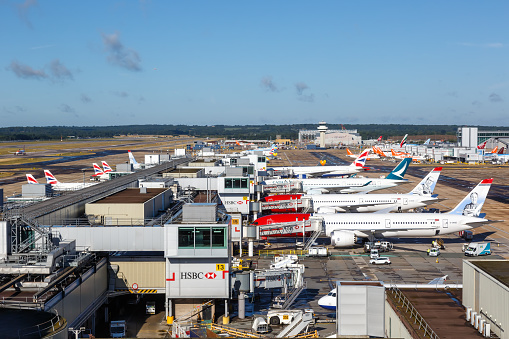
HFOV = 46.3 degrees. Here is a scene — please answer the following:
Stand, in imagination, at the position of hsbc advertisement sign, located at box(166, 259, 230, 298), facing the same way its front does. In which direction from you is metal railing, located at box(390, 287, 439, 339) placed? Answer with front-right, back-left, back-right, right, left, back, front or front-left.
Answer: front-left

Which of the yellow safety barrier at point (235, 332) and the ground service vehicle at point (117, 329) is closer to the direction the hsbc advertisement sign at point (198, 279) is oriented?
the yellow safety barrier

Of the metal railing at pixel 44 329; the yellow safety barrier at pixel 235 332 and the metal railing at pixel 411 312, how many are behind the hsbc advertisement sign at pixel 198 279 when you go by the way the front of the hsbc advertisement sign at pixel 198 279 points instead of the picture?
0

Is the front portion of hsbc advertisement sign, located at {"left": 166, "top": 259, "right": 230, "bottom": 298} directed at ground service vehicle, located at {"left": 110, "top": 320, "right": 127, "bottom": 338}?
no

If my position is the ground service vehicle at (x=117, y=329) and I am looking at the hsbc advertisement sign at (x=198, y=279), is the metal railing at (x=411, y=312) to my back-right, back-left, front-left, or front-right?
front-right

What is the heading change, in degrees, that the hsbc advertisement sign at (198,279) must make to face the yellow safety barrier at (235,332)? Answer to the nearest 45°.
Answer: approximately 45° to its left

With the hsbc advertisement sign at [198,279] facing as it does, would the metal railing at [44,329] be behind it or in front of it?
in front

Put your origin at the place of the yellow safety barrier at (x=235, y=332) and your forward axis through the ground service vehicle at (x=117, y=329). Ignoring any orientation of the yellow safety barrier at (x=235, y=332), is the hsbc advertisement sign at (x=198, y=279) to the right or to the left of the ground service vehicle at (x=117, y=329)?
right

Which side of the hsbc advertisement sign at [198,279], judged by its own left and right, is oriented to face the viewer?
front
